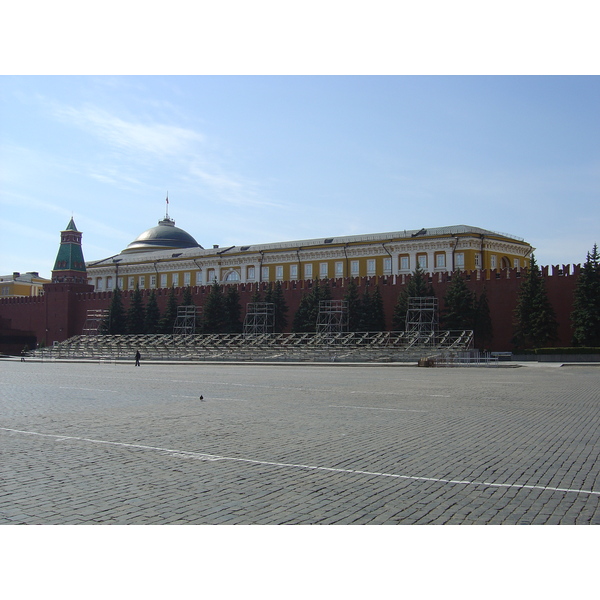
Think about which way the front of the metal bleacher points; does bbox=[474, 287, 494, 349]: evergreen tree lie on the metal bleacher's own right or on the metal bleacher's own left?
on the metal bleacher's own left

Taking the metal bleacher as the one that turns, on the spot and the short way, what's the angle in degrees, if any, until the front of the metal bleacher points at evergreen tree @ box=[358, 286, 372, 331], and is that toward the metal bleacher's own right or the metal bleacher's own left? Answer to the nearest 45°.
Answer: approximately 135° to the metal bleacher's own left

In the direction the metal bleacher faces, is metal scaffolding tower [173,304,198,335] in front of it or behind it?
behind

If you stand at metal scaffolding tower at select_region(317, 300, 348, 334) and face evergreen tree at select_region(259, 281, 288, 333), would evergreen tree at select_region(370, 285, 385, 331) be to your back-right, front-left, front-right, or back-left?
back-right

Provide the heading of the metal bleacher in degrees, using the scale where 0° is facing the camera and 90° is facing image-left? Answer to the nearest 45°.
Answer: approximately 0°

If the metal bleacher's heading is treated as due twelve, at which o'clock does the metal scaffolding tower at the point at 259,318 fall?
The metal scaffolding tower is roughly at 6 o'clock from the metal bleacher.

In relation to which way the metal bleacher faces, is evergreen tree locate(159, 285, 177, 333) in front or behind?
behind

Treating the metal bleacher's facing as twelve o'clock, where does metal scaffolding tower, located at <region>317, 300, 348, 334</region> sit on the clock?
The metal scaffolding tower is roughly at 7 o'clock from the metal bleacher.

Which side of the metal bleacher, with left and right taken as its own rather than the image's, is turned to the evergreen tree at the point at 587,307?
left

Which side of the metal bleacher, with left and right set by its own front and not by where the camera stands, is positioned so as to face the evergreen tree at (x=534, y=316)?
left
